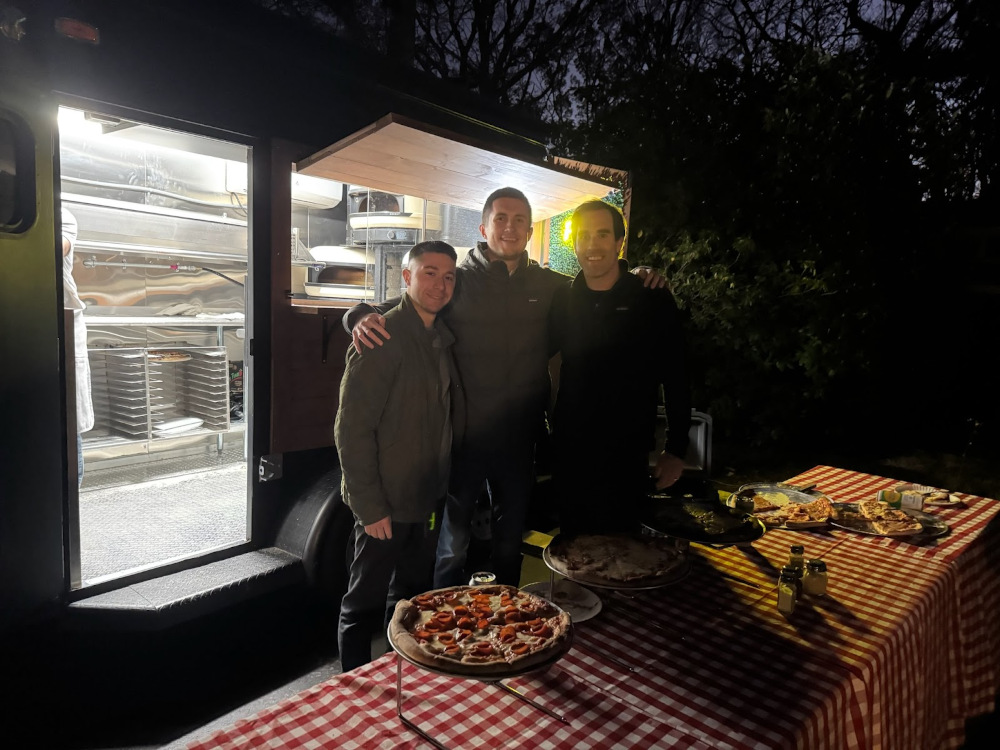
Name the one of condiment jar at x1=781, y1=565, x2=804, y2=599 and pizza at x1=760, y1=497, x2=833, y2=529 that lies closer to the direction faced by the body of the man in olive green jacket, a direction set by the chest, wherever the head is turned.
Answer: the condiment jar

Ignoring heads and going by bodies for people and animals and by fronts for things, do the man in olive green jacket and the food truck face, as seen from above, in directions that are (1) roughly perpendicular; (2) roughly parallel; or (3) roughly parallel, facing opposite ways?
roughly perpendicular

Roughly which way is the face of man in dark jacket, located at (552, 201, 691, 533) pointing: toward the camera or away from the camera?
toward the camera

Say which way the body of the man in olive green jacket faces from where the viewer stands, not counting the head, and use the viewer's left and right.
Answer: facing the viewer and to the right of the viewer

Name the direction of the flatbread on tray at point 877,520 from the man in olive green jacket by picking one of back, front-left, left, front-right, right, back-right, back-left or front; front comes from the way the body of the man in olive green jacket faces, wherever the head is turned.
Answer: front-left

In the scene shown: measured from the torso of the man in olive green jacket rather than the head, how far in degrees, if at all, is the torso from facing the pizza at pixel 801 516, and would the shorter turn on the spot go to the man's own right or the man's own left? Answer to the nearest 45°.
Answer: approximately 45° to the man's own left

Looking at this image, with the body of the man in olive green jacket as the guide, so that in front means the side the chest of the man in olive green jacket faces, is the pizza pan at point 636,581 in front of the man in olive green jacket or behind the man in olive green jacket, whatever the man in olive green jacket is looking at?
in front

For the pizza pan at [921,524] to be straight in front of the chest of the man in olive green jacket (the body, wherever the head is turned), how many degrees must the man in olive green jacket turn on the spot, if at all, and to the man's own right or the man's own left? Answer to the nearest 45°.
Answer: approximately 45° to the man's own left

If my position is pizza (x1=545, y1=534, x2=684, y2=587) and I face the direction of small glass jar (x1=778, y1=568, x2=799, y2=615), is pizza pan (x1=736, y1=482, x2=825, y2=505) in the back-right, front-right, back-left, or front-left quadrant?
front-left

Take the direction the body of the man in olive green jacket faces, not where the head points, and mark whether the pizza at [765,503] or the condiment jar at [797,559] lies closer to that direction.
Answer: the condiment jar
